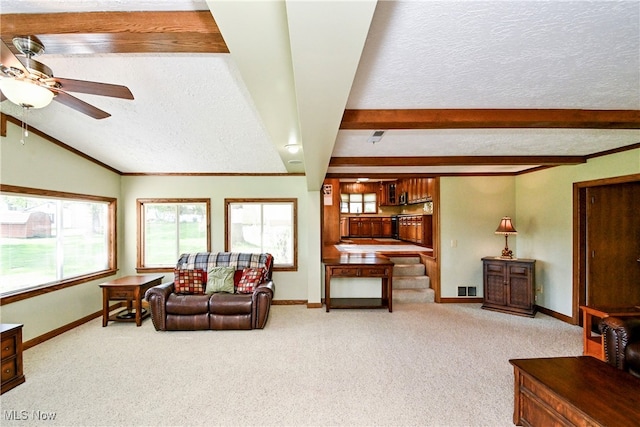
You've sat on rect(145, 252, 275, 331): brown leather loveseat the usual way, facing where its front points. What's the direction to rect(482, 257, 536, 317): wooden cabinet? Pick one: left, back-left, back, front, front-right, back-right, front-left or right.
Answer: left

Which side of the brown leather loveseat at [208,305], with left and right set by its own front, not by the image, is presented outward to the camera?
front

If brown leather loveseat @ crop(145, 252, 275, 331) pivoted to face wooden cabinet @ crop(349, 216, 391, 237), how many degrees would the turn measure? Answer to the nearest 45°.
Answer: approximately 135° to its left

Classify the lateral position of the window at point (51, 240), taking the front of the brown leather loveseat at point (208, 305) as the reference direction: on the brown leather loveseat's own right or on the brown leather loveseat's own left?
on the brown leather loveseat's own right

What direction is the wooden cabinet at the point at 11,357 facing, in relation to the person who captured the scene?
facing the viewer and to the right of the viewer

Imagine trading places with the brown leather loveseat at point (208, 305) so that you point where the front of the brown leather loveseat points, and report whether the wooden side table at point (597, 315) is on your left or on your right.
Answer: on your left

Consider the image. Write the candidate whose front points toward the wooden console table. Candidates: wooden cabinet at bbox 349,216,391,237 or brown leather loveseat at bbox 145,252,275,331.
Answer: the wooden cabinet

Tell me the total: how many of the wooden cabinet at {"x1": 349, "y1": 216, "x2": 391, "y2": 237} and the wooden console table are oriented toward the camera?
2

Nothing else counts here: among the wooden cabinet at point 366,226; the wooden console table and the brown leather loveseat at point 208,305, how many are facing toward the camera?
3

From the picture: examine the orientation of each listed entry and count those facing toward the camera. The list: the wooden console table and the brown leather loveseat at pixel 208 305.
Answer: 2

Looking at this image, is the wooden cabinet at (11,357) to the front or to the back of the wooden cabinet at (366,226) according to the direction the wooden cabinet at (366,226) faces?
to the front

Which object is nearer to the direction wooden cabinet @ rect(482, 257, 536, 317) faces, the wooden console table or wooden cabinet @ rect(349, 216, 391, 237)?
the wooden console table

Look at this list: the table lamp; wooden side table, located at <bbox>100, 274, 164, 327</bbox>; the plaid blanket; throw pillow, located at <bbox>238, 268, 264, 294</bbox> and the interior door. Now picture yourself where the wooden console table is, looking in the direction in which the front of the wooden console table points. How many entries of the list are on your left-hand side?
2
